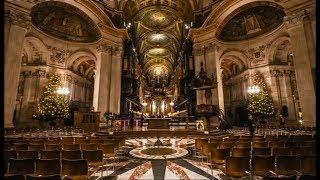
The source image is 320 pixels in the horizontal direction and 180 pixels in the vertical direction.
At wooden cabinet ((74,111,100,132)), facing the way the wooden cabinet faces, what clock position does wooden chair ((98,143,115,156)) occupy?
The wooden chair is roughly at 12 o'clock from the wooden cabinet.

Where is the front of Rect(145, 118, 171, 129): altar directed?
toward the camera

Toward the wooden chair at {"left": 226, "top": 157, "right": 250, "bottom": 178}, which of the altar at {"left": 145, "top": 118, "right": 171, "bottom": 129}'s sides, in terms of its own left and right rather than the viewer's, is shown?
front

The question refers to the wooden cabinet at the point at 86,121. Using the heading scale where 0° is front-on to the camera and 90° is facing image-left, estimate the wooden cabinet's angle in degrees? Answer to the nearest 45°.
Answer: approximately 0°

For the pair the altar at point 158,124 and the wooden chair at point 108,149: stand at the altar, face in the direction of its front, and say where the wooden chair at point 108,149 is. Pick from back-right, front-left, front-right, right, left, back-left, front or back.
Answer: front

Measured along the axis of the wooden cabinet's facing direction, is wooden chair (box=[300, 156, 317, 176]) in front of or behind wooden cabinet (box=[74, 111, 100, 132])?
in front

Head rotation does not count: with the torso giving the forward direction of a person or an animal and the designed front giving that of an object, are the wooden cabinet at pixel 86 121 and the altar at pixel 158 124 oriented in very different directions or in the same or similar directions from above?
same or similar directions

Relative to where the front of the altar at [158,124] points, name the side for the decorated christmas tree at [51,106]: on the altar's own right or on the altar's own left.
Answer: on the altar's own right

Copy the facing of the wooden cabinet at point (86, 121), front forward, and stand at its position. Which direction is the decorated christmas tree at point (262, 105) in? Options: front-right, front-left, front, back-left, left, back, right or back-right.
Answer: left

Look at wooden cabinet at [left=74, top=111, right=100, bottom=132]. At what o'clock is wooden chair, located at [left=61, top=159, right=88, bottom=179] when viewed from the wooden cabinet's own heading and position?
The wooden chair is roughly at 12 o'clock from the wooden cabinet.

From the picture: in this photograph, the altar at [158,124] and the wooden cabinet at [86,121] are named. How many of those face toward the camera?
2

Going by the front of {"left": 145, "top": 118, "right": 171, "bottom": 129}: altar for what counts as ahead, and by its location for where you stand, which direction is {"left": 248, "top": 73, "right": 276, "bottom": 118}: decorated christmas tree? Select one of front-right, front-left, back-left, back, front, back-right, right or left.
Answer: left

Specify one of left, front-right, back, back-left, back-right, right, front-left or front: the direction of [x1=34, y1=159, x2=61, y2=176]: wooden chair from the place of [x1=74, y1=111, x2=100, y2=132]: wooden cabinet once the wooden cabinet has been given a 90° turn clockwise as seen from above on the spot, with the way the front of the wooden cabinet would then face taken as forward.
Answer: left

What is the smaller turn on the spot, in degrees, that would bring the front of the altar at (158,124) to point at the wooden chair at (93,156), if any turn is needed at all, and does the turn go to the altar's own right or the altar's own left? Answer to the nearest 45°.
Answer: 0° — it already faces it

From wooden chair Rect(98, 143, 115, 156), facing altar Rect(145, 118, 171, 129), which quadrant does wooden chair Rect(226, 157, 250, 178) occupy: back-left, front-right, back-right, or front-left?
back-right

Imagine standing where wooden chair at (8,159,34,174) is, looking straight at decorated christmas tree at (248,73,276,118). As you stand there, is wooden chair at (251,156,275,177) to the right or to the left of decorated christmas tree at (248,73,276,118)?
right

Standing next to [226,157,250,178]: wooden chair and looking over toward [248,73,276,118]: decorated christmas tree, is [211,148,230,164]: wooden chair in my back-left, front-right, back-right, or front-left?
front-left
